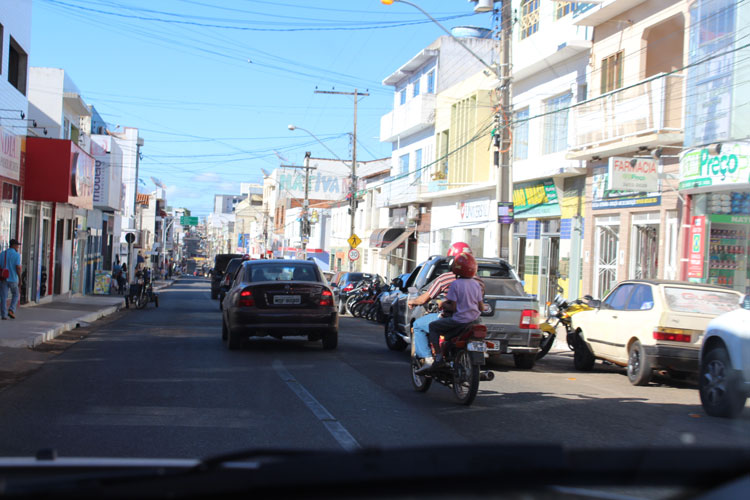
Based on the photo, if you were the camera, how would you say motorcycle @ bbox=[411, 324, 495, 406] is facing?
facing away from the viewer and to the left of the viewer

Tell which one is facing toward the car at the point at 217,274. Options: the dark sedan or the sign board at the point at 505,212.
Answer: the dark sedan

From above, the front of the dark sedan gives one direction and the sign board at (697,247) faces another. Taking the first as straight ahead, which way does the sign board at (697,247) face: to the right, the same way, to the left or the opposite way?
to the left

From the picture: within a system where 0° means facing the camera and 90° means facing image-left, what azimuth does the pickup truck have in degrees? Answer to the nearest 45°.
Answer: approximately 135°

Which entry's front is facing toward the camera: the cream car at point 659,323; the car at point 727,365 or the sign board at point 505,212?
the sign board

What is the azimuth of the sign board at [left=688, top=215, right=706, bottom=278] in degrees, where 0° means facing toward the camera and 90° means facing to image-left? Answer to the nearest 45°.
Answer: approximately 45°

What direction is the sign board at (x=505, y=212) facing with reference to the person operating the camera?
facing the viewer

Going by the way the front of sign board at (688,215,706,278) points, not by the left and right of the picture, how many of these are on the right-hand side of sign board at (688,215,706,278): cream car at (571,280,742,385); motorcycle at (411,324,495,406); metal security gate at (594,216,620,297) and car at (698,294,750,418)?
1

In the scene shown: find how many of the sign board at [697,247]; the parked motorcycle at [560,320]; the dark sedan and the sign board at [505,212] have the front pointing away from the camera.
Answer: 1

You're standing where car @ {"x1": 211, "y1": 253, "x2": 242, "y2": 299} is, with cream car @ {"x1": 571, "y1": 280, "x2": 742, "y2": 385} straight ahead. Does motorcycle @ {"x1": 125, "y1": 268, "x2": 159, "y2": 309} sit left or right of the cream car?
right

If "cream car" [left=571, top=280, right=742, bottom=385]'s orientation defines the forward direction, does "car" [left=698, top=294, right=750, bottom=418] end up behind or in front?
behind

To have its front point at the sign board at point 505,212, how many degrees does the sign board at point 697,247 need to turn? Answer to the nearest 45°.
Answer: approximately 45° to its right

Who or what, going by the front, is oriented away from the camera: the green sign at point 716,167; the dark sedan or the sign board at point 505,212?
the dark sedan

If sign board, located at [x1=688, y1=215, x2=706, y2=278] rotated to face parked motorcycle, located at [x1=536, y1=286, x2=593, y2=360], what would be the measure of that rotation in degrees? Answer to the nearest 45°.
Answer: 0° — it already faces it

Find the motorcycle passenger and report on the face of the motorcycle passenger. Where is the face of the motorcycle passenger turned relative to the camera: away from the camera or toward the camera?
away from the camera

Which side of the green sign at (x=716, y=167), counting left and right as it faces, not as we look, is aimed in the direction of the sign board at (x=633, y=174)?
right

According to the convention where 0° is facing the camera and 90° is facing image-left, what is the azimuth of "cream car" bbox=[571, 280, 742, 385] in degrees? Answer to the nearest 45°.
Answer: approximately 135°
